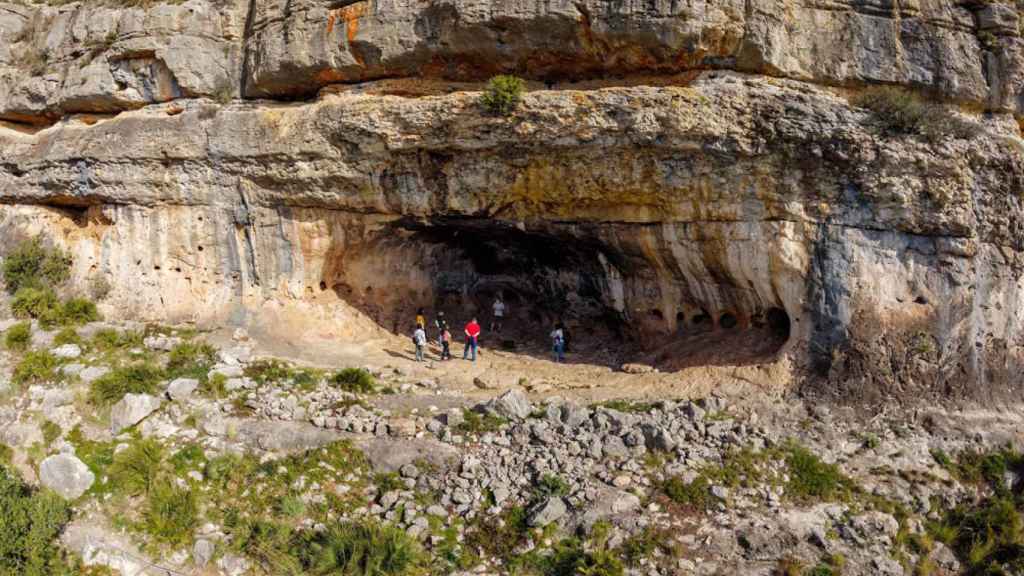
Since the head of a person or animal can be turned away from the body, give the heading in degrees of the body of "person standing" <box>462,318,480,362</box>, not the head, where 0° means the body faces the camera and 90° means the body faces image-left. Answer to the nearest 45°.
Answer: approximately 180°

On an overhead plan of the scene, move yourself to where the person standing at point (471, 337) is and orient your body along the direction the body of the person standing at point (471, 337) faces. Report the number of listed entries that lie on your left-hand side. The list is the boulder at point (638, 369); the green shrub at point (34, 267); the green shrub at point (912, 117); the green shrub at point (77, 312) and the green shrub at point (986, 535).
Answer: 2
